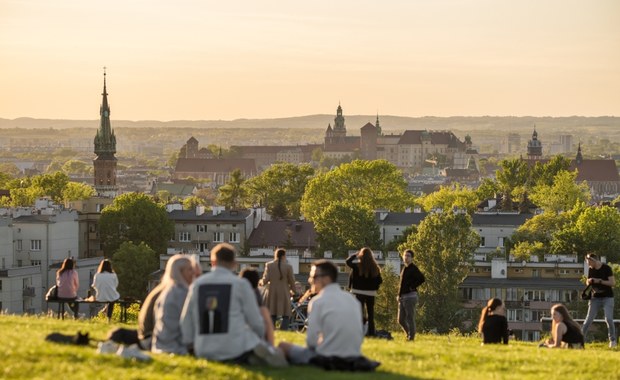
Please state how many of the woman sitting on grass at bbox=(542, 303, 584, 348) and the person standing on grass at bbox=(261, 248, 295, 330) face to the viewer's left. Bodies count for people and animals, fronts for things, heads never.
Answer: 1

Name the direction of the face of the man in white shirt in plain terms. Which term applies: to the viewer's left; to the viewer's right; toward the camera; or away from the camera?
to the viewer's left

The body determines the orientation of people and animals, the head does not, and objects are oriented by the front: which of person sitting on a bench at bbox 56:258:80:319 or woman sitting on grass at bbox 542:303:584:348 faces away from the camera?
the person sitting on a bench

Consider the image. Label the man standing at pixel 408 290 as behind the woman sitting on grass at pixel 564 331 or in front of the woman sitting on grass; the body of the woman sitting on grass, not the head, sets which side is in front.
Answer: in front

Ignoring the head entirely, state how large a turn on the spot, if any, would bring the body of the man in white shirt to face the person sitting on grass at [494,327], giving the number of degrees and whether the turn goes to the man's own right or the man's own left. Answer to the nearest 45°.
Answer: approximately 90° to the man's own right

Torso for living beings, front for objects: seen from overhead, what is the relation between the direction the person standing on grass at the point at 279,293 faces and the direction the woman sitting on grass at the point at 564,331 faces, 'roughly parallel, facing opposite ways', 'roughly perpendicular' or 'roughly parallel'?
roughly perpendicular

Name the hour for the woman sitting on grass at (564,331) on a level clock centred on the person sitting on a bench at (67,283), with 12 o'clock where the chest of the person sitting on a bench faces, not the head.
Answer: The woman sitting on grass is roughly at 4 o'clock from the person sitting on a bench.

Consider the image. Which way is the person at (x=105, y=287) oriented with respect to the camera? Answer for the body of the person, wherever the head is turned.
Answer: away from the camera

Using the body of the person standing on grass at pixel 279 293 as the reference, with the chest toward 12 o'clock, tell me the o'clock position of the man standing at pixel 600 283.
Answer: The man standing is roughly at 3 o'clock from the person standing on grass.

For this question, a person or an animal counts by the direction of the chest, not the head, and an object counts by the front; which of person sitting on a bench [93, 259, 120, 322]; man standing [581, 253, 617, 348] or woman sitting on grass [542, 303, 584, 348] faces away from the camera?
the person sitting on a bench

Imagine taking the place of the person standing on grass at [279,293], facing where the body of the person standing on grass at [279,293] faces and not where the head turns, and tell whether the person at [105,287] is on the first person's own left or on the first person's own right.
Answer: on the first person's own left

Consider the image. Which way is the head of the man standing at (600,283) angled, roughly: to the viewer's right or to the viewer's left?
to the viewer's left

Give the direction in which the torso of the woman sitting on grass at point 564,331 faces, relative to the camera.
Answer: to the viewer's left

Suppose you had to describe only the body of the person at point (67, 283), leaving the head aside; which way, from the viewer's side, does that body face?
away from the camera

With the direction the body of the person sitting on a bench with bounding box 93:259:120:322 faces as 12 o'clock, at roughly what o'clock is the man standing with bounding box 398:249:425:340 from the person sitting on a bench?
The man standing is roughly at 4 o'clock from the person sitting on a bench.
